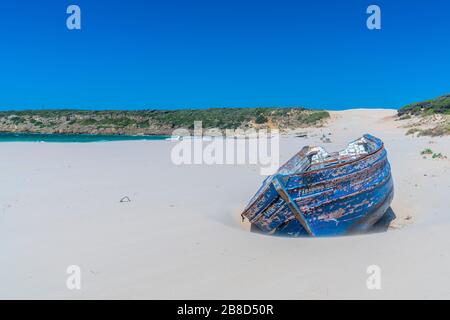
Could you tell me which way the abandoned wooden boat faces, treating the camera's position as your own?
facing the viewer and to the left of the viewer
